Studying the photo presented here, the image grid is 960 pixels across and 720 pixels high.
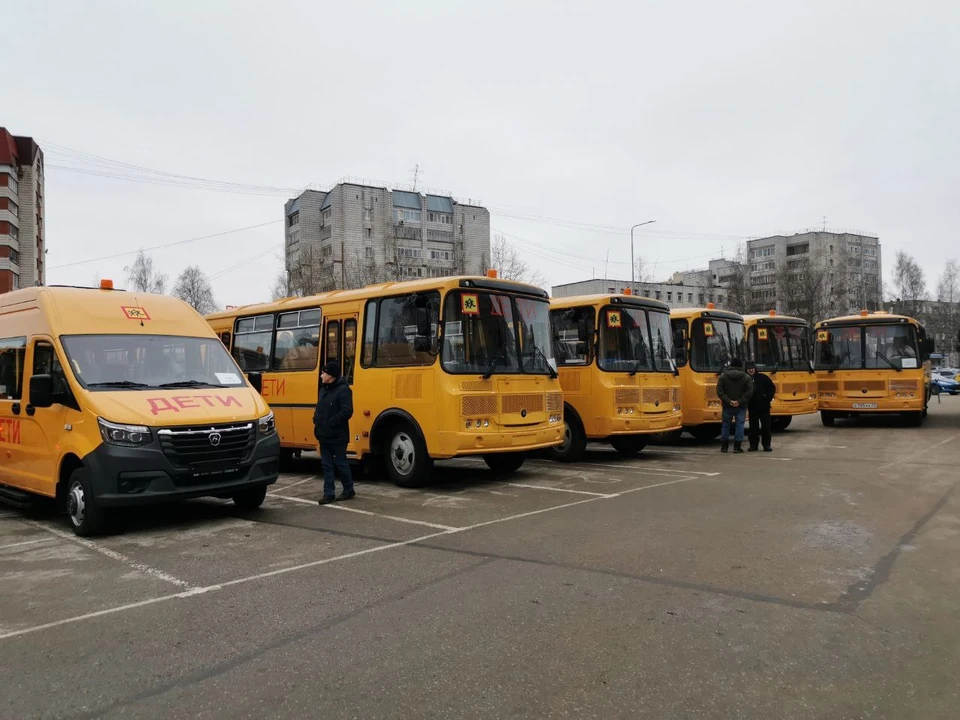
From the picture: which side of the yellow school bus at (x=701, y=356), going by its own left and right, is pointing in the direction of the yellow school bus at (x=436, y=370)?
right

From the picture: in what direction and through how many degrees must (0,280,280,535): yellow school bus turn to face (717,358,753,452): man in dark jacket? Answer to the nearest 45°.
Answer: approximately 45° to its left

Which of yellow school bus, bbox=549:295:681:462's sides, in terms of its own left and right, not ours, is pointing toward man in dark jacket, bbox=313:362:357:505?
right

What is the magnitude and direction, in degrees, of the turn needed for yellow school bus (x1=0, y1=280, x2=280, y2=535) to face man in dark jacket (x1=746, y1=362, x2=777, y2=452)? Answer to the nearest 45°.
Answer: approximately 45° to its left

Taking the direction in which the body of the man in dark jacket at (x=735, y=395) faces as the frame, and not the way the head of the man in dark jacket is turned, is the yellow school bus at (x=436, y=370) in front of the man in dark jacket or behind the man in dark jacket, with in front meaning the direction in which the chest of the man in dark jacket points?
behind

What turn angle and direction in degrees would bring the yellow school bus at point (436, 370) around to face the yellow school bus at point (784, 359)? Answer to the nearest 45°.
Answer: approximately 90° to its left
